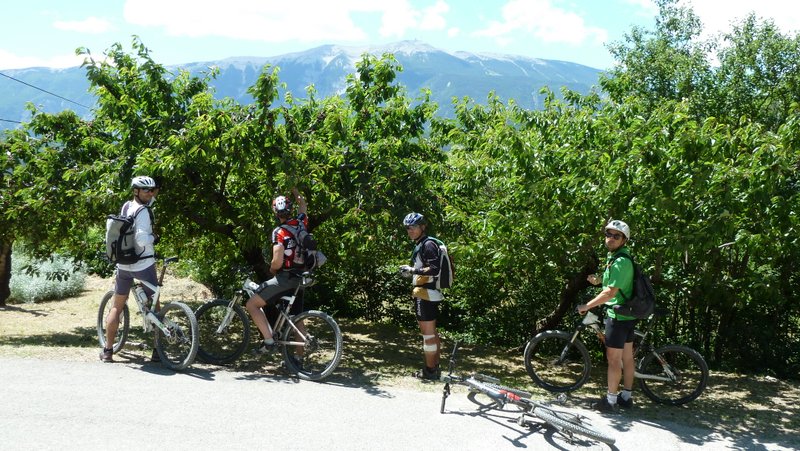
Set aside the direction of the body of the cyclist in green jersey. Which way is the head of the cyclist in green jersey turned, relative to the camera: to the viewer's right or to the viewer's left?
to the viewer's left

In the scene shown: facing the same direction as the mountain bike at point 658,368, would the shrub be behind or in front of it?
in front

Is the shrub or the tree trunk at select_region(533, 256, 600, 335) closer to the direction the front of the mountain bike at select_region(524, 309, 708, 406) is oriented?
the shrub

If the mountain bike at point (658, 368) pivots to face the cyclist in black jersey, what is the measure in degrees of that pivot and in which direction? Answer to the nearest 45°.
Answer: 0° — it already faces them

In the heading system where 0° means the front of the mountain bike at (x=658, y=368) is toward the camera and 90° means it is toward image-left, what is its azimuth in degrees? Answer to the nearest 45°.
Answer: approximately 90°

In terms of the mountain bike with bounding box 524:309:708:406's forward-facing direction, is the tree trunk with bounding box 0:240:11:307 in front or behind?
in front

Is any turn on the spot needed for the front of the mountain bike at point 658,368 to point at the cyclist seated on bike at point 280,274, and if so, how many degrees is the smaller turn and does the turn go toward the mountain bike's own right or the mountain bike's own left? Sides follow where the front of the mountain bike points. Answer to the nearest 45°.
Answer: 0° — it already faces them
